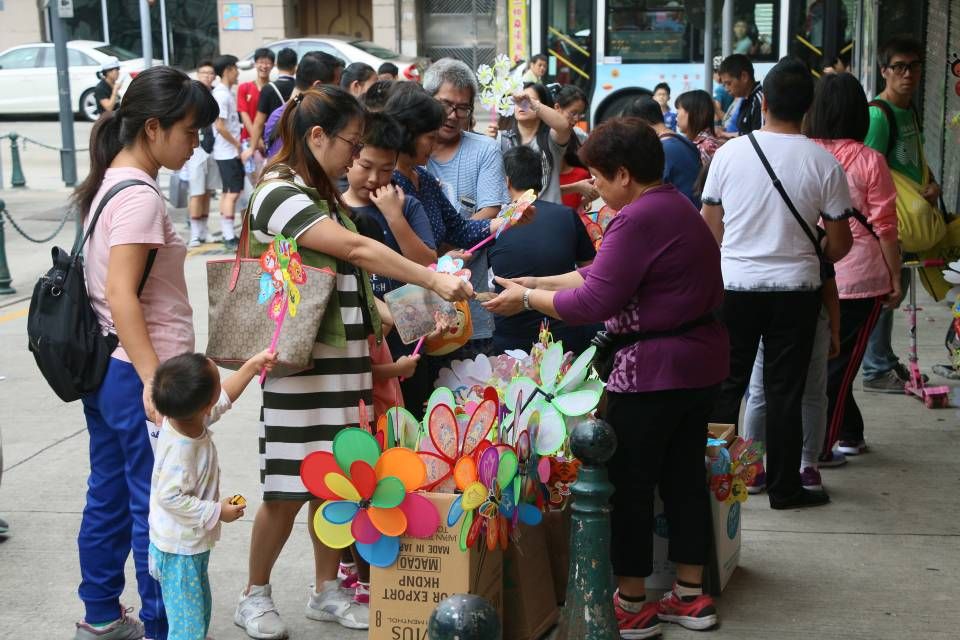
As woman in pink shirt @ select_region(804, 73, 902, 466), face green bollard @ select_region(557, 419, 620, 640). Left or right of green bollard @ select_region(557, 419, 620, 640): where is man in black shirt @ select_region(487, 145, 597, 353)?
right

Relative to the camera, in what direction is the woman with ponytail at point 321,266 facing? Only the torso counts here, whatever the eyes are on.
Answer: to the viewer's right

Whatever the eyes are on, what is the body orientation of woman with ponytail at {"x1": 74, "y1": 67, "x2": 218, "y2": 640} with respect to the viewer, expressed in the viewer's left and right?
facing to the right of the viewer

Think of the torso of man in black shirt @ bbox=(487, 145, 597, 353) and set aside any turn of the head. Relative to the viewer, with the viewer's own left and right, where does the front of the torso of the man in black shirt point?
facing away from the viewer

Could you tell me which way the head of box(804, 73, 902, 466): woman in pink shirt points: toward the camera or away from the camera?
away from the camera

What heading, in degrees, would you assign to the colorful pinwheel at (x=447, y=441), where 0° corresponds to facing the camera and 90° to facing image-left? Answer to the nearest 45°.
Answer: approximately 0°

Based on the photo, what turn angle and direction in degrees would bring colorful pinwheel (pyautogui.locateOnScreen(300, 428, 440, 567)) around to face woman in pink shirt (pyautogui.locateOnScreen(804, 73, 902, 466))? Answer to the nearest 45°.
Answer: approximately 135° to its left

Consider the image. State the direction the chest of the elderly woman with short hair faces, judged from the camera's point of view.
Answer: to the viewer's left

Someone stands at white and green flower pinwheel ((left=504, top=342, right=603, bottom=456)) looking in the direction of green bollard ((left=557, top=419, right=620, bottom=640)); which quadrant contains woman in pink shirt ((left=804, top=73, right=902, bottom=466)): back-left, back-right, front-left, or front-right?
back-left

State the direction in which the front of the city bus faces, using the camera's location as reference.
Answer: facing to the left of the viewer
